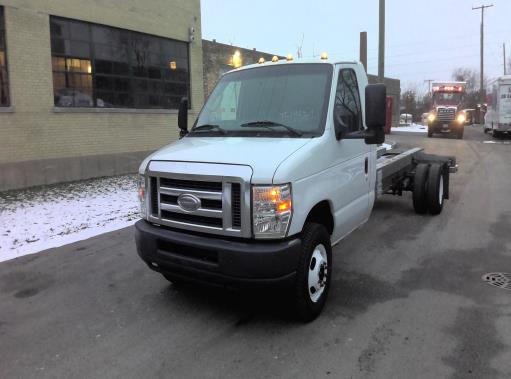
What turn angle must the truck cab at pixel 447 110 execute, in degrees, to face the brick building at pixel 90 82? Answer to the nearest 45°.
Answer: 0° — it already faces it

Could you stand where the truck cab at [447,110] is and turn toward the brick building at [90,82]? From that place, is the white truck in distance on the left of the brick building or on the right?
left

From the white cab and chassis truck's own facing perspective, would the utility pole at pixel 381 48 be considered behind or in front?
behind

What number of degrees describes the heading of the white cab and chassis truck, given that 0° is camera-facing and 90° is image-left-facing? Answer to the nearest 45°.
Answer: approximately 45°

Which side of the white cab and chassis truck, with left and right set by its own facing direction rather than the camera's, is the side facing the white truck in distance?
back

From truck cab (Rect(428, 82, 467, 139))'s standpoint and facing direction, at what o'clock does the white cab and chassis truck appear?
The white cab and chassis truck is roughly at 12 o'clock from the truck cab.

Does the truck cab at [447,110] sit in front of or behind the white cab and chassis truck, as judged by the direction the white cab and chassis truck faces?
behind

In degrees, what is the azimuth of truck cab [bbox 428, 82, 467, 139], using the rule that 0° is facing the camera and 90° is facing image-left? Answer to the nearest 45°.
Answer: approximately 0°

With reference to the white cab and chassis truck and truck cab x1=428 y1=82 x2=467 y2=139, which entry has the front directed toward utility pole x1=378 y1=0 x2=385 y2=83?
the truck cab
